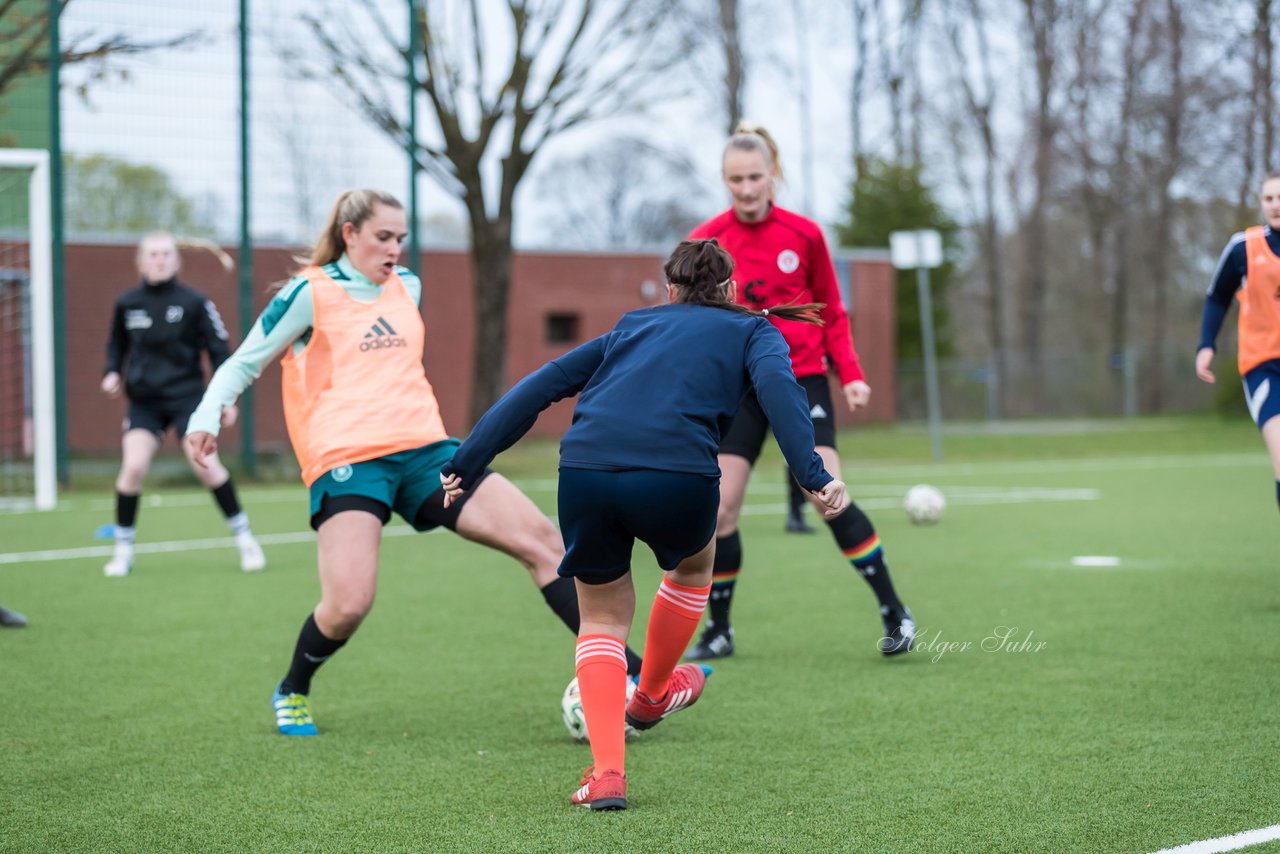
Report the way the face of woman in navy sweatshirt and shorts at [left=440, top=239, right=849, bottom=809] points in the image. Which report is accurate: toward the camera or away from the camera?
away from the camera

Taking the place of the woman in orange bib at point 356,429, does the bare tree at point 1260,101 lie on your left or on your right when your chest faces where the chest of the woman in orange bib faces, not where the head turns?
on your left

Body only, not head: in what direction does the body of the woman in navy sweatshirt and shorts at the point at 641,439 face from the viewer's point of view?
away from the camera

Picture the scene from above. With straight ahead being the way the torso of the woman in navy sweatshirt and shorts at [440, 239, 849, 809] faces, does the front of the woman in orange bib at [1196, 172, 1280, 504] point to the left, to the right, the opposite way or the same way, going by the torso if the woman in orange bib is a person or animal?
the opposite way

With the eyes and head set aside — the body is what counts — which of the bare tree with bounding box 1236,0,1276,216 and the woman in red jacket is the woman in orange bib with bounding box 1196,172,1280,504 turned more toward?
the woman in red jacket

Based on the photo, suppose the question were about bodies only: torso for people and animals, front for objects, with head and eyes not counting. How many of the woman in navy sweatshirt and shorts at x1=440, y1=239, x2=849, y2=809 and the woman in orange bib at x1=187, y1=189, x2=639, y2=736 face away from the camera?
1
